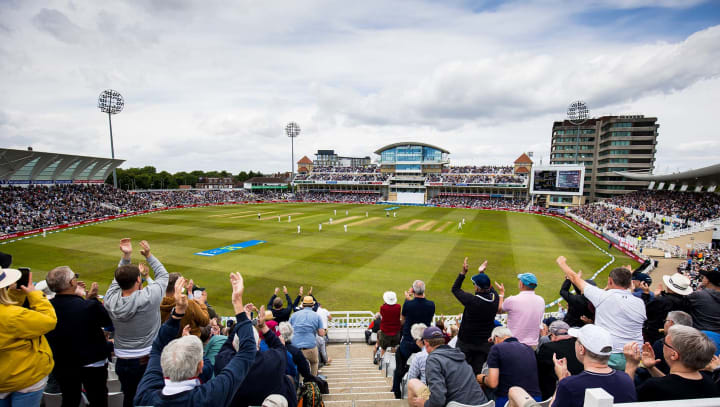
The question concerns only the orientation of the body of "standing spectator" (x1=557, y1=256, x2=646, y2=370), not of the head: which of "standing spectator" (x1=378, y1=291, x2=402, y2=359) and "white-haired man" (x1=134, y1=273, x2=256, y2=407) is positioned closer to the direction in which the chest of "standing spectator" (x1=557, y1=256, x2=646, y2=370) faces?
the standing spectator

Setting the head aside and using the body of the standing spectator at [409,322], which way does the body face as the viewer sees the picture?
away from the camera

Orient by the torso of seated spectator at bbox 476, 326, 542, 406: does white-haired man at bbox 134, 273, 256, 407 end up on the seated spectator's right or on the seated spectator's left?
on the seated spectator's left

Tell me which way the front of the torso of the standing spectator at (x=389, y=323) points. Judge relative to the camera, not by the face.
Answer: away from the camera

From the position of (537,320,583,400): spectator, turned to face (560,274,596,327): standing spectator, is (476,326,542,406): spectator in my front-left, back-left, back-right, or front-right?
back-left

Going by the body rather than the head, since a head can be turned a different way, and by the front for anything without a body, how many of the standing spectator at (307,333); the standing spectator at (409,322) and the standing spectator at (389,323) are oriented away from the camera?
3

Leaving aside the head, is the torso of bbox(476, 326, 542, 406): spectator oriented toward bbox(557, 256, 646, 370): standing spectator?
no

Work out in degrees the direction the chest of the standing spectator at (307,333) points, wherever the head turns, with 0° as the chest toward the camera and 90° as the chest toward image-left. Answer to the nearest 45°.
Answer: approximately 180°

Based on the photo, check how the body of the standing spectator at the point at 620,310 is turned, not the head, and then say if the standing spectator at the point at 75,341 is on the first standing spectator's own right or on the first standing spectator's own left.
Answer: on the first standing spectator's own left

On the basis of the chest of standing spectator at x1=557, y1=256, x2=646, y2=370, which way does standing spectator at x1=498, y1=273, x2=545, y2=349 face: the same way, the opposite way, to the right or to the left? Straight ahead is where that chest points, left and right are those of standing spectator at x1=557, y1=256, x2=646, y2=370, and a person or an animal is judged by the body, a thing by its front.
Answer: the same way

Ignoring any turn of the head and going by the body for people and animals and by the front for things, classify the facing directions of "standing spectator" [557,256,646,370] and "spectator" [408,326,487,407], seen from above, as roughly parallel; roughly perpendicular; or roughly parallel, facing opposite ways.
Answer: roughly parallel

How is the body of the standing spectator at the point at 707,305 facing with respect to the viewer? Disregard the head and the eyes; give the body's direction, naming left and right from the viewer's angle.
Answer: facing away from the viewer and to the left of the viewer

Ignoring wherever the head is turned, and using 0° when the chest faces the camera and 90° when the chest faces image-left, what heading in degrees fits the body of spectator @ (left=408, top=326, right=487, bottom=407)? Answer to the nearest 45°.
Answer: approximately 135°

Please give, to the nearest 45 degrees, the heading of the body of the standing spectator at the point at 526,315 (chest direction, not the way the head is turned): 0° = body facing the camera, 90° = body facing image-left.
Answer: approximately 135°

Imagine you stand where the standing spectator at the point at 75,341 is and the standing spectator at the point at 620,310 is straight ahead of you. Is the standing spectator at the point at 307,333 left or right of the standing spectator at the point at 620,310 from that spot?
left

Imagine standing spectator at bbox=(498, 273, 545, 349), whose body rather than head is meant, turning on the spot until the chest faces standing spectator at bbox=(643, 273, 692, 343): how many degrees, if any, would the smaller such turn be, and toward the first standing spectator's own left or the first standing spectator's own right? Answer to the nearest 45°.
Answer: approximately 90° to the first standing spectator's own right

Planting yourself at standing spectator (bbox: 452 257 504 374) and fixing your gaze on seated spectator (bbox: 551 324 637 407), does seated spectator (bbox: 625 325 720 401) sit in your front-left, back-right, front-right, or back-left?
front-left

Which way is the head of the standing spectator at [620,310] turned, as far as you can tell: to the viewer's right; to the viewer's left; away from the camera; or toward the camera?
away from the camera

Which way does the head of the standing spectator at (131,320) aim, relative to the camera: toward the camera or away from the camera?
away from the camera

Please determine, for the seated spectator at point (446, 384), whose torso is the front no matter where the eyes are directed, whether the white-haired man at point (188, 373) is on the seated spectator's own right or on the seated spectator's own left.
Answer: on the seated spectator's own left

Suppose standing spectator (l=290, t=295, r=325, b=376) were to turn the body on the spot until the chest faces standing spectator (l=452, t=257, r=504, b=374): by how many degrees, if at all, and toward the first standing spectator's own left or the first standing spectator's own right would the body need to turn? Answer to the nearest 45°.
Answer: approximately 135° to the first standing spectator's own right

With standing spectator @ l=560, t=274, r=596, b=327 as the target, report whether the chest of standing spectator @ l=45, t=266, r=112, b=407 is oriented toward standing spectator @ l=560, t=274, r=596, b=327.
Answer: no

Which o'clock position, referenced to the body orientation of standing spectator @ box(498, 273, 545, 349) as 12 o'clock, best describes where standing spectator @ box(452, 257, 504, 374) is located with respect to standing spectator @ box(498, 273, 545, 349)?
standing spectator @ box(452, 257, 504, 374) is roughly at 10 o'clock from standing spectator @ box(498, 273, 545, 349).
